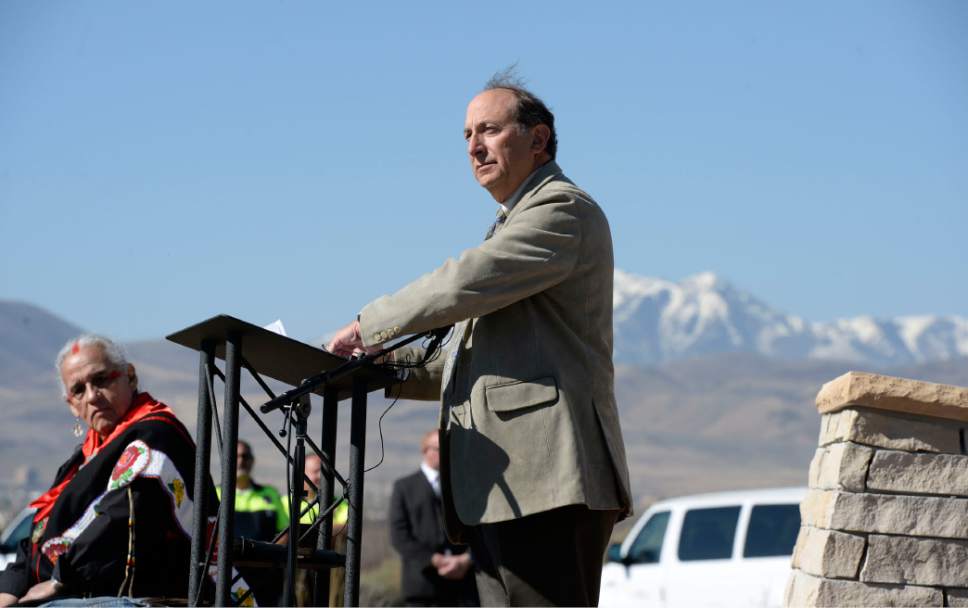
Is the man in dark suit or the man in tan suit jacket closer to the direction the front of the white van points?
the man in dark suit

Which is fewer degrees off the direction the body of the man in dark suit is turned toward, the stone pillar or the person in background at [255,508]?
the stone pillar

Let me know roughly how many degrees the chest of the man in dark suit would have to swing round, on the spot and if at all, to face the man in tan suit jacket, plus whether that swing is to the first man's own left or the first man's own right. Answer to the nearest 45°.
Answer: approximately 45° to the first man's own right

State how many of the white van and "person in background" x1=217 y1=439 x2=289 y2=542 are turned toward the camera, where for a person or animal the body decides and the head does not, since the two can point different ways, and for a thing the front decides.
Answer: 1

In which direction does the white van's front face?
to the viewer's left

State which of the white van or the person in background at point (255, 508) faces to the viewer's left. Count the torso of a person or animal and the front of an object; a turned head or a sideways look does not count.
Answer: the white van

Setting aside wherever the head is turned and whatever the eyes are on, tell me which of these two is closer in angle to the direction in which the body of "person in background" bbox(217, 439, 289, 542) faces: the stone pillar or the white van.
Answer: the stone pillar

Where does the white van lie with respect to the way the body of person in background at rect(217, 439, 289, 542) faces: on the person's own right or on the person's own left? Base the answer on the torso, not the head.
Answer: on the person's own left

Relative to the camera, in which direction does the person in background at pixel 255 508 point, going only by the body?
toward the camera

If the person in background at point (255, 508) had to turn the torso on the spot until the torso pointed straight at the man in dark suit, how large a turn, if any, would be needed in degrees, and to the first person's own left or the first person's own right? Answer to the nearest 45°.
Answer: approximately 90° to the first person's own left

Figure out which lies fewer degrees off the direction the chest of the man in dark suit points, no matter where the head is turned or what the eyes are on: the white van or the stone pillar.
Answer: the stone pillar

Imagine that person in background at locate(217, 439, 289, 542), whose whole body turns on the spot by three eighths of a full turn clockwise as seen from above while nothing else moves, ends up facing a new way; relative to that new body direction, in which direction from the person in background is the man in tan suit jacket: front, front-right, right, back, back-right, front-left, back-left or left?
back-left

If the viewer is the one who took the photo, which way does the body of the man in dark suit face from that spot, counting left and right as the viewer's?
facing the viewer and to the right of the viewer

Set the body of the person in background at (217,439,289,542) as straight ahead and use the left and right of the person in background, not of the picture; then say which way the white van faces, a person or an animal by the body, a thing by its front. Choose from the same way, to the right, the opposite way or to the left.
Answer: to the right

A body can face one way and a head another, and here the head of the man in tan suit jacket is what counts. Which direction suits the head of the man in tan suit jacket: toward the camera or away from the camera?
toward the camera

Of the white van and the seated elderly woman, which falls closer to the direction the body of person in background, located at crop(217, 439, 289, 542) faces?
the seated elderly woman
